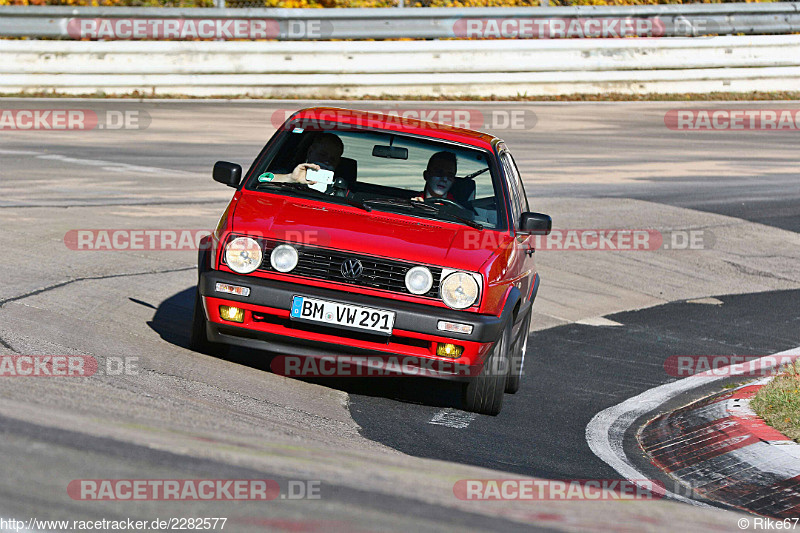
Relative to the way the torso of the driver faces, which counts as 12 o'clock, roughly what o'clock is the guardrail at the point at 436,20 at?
The guardrail is roughly at 6 o'clock from the driver.

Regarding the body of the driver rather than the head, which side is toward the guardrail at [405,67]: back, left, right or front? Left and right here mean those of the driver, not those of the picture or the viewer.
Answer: back

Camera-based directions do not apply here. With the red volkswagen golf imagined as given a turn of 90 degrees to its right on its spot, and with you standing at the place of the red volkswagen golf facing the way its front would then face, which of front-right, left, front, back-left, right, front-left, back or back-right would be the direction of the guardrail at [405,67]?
right

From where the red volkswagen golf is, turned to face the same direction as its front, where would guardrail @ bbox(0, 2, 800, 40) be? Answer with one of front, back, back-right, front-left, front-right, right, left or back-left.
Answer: back

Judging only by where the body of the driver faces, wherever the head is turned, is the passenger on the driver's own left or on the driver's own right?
on the driver's own right

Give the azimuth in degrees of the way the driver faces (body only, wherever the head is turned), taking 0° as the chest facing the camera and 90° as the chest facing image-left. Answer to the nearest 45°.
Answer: approximately 0°
